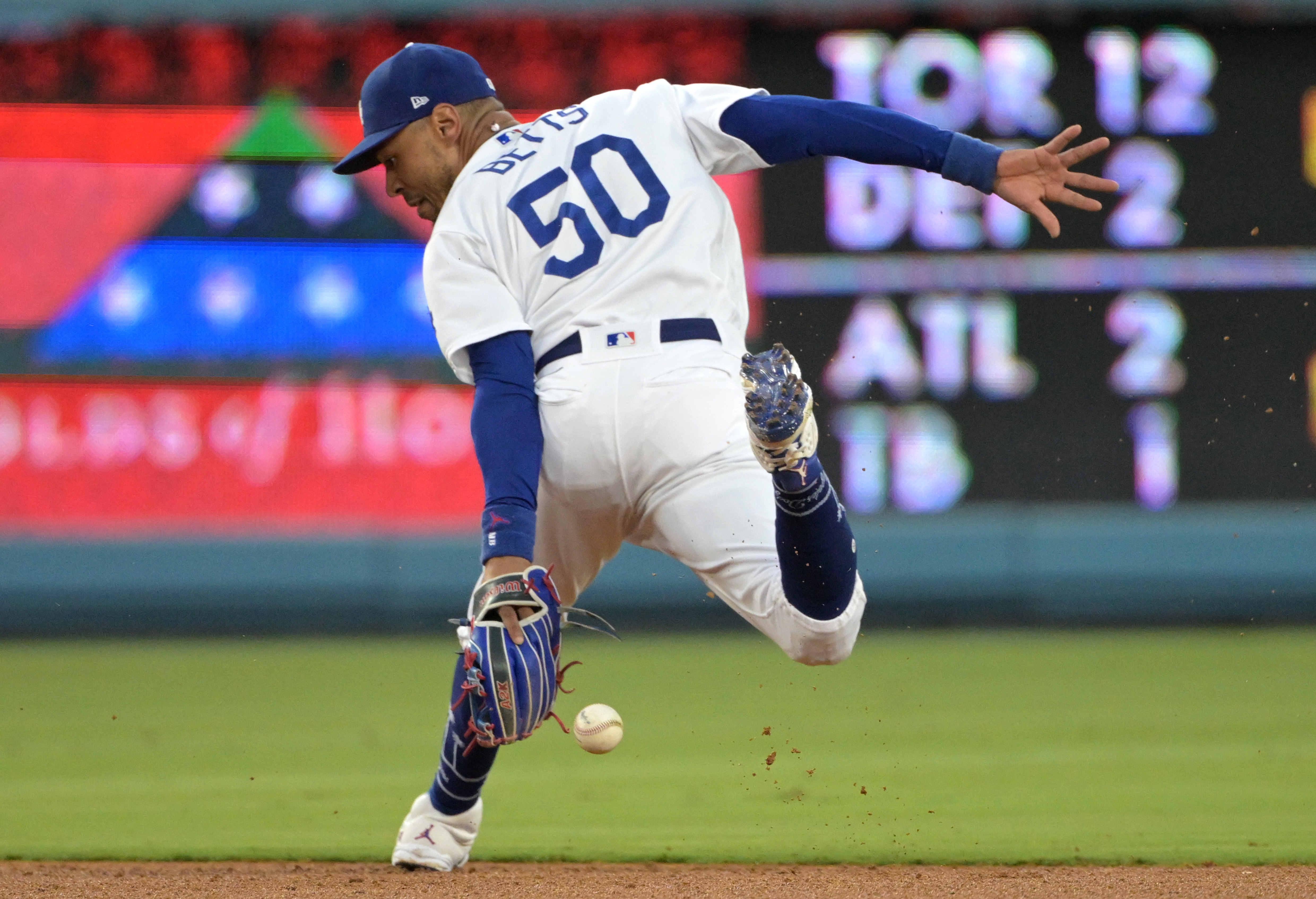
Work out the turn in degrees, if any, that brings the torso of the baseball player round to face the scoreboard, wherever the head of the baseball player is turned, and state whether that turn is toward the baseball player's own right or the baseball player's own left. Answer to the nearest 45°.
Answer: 0° — they already face it

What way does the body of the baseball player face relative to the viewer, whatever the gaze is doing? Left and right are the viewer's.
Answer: facing away from the viewer

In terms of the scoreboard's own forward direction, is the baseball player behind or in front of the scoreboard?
in front

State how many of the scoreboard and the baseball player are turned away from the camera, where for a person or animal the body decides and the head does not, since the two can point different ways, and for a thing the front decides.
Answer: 1

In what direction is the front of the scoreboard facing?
toward the camera

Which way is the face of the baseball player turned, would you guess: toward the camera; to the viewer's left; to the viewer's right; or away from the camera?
to the viewer's left

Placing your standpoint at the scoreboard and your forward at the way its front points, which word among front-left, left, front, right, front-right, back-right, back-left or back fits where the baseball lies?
front

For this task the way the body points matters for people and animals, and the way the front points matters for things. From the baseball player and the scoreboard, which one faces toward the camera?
the scoreboard

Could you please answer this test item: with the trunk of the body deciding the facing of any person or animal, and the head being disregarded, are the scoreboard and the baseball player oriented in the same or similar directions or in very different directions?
very different directions
